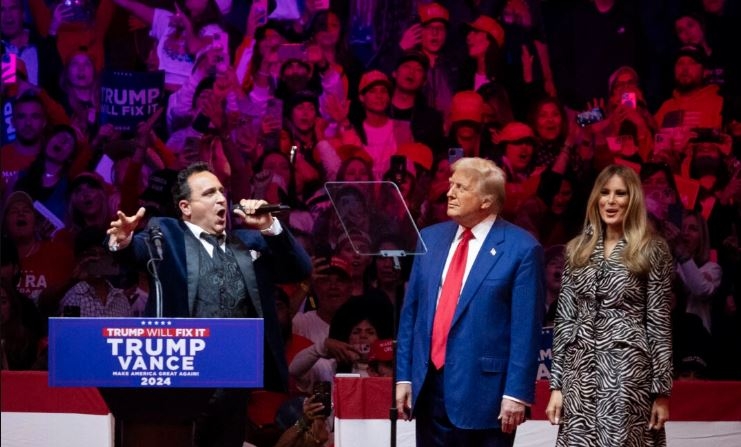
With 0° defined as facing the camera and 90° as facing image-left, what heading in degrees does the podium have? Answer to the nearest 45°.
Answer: approximately 0°

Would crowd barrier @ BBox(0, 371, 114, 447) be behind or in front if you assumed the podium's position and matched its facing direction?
behind

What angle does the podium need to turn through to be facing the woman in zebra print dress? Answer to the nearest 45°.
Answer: approximately 90° to its left

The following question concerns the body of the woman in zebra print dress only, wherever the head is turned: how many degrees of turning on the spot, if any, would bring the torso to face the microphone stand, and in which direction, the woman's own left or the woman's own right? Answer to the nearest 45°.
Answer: approximately 45° to the woman's own right

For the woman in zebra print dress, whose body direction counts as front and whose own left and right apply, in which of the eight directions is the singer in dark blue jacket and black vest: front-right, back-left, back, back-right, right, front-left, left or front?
front-right

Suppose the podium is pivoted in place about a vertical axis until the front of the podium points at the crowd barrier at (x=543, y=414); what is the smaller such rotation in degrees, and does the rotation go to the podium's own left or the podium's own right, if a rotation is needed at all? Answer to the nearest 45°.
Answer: approximately 135° to the podium's own left

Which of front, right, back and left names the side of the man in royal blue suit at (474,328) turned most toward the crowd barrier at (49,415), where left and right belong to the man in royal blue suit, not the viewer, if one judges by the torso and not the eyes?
right

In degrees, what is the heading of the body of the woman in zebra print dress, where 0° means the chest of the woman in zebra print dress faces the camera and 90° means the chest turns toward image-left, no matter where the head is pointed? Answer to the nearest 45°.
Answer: approximately 45°

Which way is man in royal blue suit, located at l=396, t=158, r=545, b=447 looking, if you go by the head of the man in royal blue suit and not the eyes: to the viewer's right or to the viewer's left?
to the viewer's left
